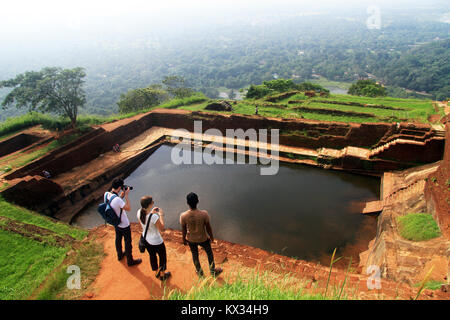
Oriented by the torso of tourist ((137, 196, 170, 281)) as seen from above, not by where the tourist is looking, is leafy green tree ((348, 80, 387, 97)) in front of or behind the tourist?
in front

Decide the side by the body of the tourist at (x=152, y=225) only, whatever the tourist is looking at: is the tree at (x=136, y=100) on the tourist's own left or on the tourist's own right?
on the tourist's own left

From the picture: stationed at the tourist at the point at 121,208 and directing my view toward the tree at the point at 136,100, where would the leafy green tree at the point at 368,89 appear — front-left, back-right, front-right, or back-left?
front-right

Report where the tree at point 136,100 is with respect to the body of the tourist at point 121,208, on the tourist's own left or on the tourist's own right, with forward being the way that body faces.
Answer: on the tourist's own left

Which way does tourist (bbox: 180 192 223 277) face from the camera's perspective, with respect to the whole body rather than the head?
away from the camera

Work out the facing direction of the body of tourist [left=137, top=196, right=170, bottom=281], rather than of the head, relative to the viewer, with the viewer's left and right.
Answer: facing away from the viewer and to the right of the viewer
